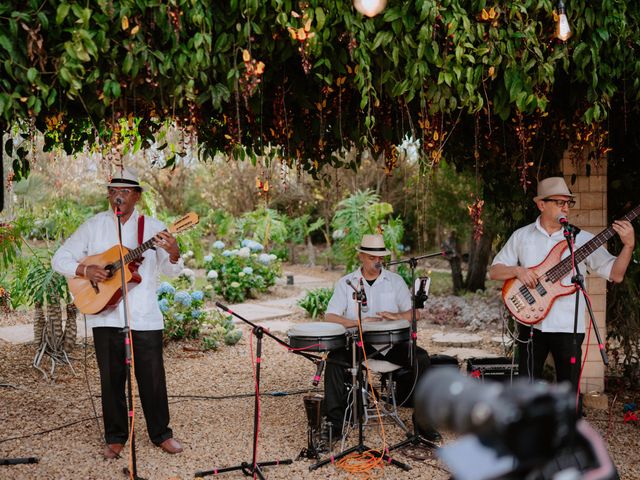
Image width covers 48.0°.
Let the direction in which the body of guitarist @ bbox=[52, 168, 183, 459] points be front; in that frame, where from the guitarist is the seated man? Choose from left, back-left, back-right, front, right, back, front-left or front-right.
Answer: left

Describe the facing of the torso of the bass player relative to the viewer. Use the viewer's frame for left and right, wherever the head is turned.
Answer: facing the viewer and to the right of the viewer

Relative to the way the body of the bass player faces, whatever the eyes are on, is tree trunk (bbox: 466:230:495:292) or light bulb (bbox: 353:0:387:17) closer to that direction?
the light bulb

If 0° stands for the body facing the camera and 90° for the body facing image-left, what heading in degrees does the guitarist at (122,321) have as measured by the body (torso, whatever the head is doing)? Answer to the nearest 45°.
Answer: approximately 0°

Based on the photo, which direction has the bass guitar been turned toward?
toward the camera

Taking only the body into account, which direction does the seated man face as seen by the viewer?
toward the camera

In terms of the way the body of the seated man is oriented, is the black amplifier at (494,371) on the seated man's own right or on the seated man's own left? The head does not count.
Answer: on the seated man's own left

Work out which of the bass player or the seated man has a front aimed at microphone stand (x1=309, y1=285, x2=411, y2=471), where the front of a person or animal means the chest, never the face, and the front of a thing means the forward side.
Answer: the seated man

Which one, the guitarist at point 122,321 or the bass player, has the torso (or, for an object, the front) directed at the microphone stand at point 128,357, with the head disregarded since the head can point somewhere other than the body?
the guitarist

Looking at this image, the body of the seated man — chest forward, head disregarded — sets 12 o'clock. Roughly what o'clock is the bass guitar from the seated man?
The bass guitar is roughly at 10 o'clock from the seated man.

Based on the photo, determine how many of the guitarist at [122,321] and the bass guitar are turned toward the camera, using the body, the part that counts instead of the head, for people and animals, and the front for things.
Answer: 2

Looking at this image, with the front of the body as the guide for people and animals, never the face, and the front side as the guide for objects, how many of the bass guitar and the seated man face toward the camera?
2
